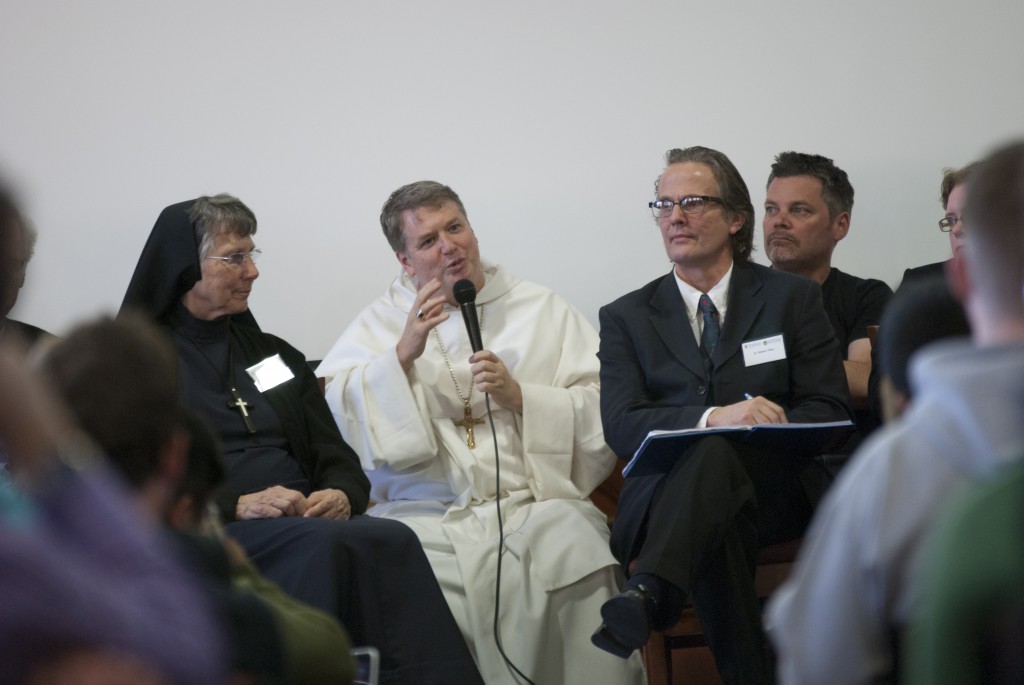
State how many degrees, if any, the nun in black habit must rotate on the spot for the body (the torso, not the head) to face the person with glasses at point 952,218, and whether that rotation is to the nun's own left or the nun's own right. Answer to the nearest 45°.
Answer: approximately 45° to the nun's own left

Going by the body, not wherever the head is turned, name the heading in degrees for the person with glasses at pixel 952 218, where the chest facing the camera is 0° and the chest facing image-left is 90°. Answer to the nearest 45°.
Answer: approximately 45°

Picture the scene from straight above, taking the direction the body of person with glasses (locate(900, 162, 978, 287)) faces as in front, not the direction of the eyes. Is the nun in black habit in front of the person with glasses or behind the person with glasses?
in front

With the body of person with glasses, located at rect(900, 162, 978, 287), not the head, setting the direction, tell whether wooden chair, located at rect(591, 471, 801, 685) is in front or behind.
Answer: in front

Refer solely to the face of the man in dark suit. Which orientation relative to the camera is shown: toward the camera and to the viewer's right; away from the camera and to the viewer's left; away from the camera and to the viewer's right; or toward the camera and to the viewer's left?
toward the camera and to the viewer's left

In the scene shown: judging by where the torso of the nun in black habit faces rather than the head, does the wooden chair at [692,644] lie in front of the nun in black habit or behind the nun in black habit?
in front

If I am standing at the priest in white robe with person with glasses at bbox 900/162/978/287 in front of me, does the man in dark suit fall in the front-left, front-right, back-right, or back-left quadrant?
front-right

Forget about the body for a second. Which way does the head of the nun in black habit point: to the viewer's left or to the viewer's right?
to the viewer's right

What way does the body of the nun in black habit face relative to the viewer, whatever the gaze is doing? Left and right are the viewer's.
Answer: facing the viewer and to the right of the viewer

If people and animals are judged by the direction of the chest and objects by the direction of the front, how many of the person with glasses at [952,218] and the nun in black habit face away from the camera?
0
